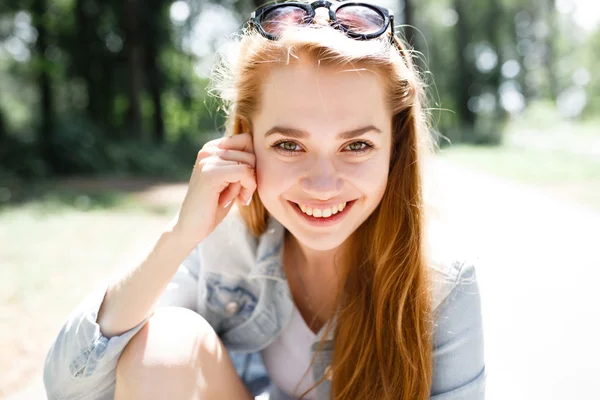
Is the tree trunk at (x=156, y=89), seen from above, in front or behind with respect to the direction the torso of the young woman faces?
behind

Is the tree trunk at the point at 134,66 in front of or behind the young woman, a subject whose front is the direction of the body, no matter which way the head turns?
behind

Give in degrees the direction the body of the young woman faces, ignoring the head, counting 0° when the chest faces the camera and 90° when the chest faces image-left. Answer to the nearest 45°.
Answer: approximately 0°

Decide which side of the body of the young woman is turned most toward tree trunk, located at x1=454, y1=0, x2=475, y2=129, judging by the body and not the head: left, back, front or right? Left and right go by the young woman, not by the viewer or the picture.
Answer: back
